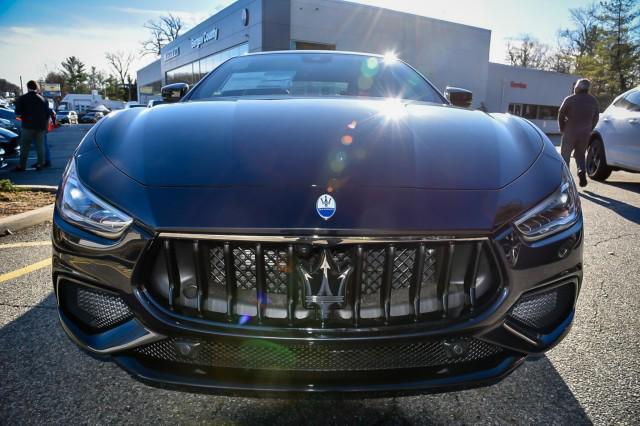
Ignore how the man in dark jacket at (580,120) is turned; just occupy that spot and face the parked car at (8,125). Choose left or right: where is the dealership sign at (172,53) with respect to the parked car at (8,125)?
right

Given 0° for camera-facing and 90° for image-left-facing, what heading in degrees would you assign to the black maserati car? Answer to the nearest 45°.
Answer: approximately 0°

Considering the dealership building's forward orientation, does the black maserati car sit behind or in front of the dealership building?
in front

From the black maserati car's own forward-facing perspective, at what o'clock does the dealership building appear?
The dealership building is roughly at 6 o'clock from the black maserati car.

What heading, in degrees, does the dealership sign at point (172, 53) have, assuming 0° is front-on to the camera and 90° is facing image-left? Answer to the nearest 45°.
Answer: approximately 45°

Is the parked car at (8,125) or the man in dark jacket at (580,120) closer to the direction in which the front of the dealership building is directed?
the parked car

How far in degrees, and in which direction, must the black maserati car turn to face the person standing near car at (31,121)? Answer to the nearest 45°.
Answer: approximately 135° to its right

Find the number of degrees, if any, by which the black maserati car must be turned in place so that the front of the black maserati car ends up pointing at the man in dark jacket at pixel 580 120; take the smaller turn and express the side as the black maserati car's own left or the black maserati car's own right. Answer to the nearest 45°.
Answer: approximately 135° to the black maserati car's own left

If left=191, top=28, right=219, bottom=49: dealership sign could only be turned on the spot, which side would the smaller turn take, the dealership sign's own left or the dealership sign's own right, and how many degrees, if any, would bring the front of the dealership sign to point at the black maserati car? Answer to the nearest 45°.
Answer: approximately 45° to the dealership sign's own left
